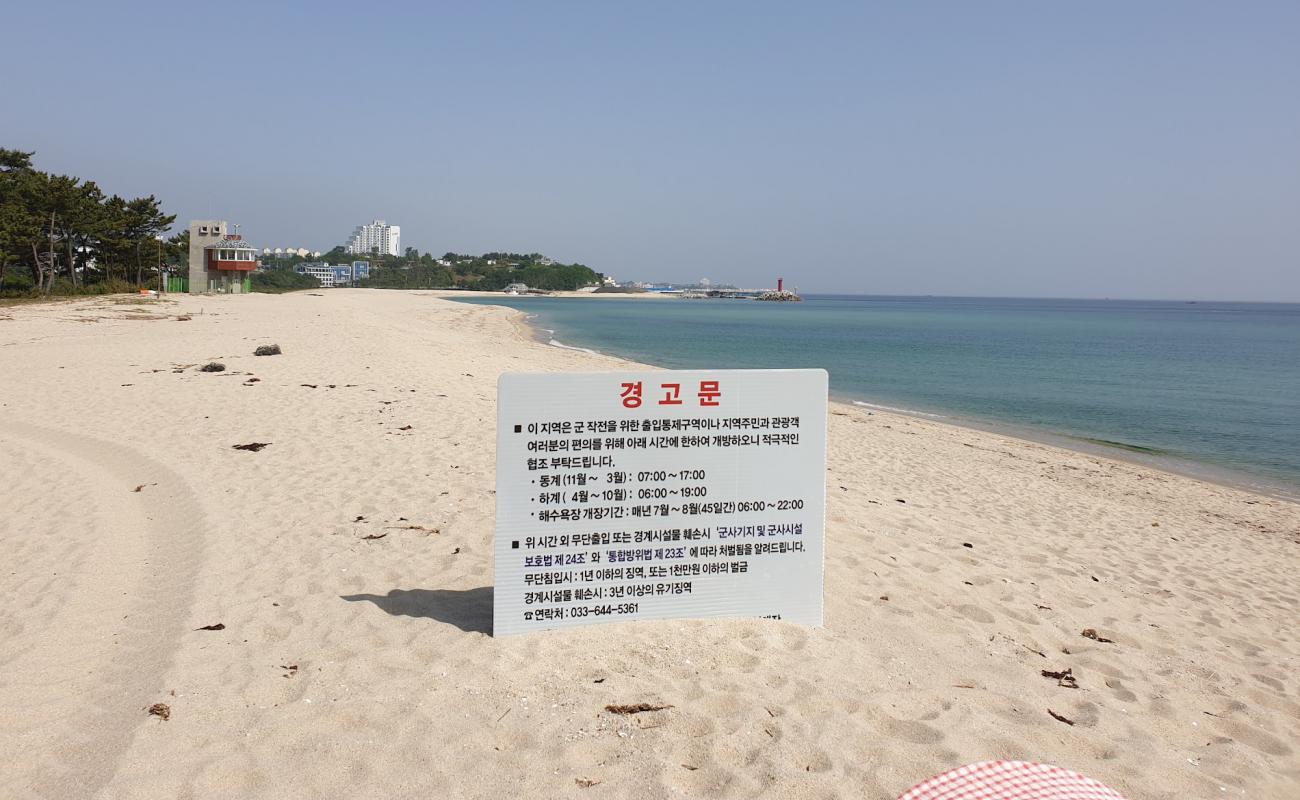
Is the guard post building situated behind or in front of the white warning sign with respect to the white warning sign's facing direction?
behind

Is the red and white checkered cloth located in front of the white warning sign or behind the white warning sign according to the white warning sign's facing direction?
in front

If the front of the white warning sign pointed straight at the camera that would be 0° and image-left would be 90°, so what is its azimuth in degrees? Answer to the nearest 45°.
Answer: approximately 0°

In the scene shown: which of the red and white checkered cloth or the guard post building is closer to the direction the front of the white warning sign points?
the red and white checkered cloth
